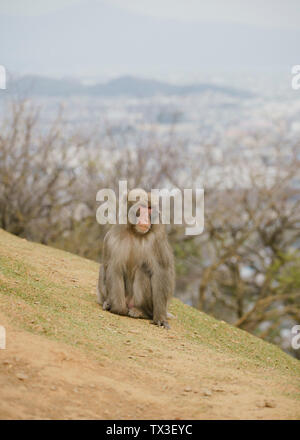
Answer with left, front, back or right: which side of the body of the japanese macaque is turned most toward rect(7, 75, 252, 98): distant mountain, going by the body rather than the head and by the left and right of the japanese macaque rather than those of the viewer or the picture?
back

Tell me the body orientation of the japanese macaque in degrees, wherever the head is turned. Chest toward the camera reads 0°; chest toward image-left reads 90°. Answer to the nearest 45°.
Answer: approximately 0°
